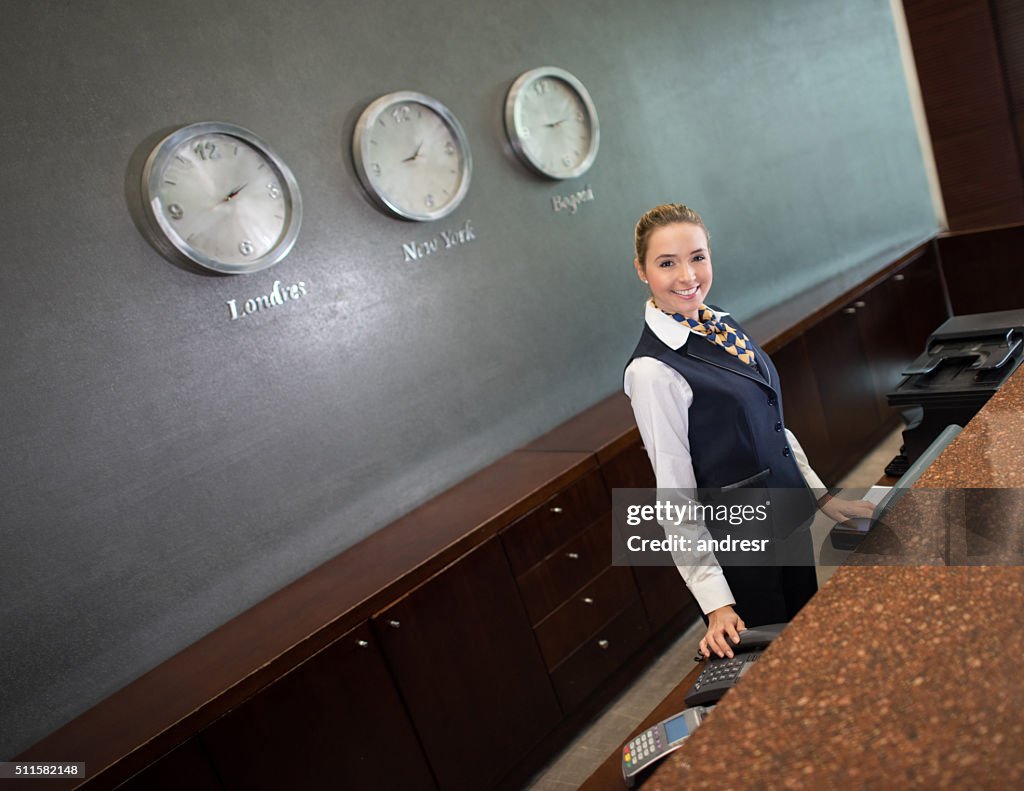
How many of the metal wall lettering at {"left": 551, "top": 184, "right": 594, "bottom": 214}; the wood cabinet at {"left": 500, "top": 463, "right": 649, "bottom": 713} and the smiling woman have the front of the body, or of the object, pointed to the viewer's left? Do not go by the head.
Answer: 0

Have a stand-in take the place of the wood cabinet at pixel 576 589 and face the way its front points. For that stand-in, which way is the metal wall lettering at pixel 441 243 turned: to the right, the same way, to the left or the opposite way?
the same way

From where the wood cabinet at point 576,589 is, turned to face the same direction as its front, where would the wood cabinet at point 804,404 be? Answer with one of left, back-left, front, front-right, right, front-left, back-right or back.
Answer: left

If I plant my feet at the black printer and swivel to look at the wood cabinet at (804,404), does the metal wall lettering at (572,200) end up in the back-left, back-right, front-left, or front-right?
front-left

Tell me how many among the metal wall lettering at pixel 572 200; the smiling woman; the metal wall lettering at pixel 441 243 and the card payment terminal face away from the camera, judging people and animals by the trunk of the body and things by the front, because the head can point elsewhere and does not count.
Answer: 0

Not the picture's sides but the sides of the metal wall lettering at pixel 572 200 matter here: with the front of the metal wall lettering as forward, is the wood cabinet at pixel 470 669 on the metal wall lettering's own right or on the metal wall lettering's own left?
on the metal wall lettering's own right

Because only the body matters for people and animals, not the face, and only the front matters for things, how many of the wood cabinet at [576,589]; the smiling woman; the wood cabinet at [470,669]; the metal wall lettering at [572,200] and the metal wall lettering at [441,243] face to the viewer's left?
0

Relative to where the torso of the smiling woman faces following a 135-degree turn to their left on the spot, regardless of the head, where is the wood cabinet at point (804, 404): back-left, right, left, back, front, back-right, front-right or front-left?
front

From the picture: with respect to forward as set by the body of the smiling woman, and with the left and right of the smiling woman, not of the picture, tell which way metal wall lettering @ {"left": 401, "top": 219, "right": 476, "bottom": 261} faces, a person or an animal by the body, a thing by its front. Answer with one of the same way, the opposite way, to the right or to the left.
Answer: the same way

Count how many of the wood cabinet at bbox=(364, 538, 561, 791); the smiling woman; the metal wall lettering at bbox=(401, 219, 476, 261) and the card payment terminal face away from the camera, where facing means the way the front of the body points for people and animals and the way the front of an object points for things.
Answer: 0

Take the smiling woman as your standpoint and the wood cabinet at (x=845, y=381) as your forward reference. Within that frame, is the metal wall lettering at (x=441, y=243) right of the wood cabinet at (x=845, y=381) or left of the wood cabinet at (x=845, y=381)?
left

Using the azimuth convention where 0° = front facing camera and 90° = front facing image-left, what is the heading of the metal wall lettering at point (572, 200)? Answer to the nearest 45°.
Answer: approximately 315°

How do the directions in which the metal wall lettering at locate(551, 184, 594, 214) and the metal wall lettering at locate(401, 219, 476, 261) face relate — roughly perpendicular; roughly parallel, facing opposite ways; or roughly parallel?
roughly parallel

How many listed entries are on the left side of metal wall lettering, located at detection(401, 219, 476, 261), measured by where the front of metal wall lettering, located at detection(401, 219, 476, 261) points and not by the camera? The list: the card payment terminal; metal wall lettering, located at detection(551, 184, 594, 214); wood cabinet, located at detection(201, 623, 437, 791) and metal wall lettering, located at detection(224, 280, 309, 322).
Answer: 1

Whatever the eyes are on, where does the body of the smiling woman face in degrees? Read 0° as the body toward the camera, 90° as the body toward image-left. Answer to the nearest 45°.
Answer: approximately 315°

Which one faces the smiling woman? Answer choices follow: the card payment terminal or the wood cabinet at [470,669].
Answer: the wood cabinet

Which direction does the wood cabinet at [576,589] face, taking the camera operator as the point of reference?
facing the viewer and to the right of the viewer

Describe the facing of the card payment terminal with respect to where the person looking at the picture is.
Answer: facing the viewer and to the left of the viewer
